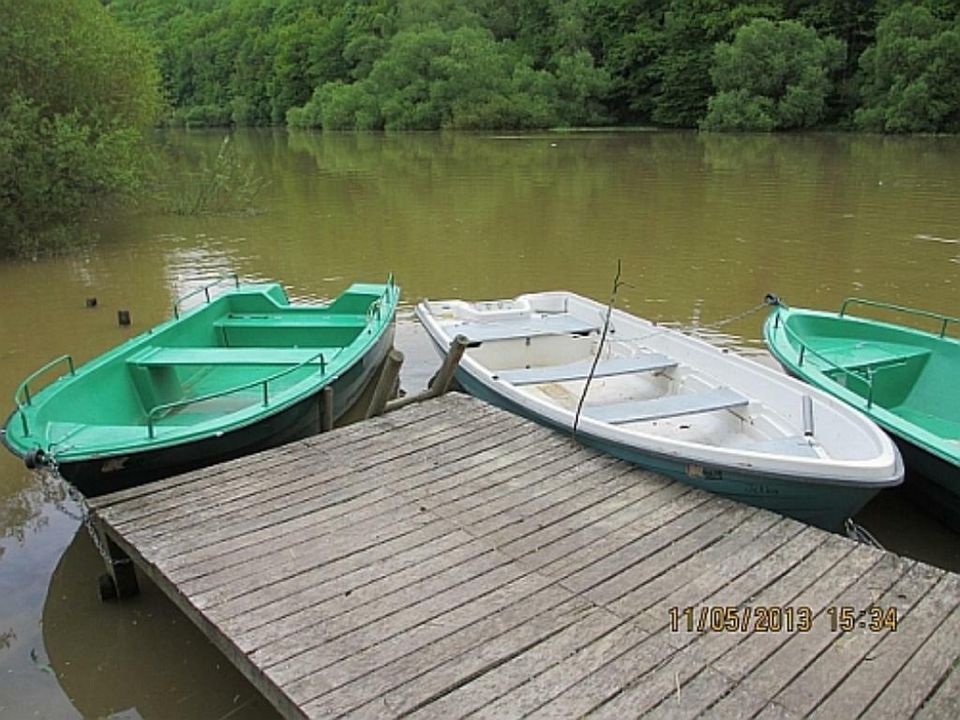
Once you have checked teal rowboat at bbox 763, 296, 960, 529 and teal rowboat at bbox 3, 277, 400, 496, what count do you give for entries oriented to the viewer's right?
0

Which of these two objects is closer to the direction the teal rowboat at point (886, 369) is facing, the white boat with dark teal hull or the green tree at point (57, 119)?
the green tree

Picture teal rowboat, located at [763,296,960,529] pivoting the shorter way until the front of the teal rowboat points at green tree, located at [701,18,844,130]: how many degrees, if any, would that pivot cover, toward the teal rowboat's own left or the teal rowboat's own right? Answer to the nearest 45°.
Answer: approximately 45° to the teal rowboat's own right

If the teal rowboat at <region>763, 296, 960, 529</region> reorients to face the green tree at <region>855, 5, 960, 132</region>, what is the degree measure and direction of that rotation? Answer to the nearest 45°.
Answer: approximately 45° to its right

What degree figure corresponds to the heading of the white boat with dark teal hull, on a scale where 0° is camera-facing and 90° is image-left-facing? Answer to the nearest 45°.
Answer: approximately 315°

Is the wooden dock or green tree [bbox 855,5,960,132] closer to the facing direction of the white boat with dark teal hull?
the wooden dock

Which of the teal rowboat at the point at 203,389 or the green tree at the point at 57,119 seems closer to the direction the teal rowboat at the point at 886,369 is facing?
the green tree

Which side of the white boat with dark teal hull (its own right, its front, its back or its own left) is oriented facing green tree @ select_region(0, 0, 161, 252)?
back

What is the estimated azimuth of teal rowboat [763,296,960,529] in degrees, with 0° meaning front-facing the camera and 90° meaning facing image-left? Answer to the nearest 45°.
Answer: approximately 135°

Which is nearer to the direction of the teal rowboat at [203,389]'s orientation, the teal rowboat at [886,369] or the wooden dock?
the wooden dock

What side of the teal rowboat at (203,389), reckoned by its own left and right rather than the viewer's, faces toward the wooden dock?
left
